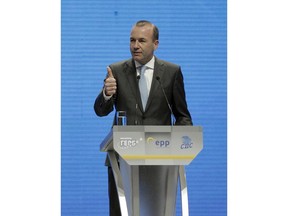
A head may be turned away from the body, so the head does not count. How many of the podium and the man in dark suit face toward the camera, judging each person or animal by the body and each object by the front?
2

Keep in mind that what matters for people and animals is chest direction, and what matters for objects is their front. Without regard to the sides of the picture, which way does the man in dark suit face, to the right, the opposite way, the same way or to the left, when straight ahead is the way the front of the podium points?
the same way

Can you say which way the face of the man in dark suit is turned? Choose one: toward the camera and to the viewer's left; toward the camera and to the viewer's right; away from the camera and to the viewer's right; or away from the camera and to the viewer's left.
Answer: toward the camera and to the viewer's left

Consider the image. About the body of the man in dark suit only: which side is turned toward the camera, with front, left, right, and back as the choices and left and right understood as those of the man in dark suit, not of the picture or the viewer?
front

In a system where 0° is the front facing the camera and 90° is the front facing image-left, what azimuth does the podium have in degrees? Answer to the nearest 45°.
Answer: approximately 0°
